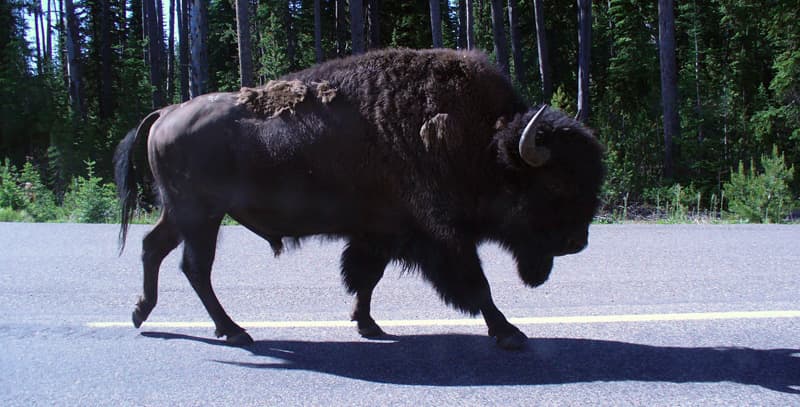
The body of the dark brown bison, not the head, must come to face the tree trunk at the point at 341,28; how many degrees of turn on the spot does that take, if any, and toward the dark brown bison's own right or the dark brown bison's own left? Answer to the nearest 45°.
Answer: approximately 90° to the dark brown bison's own left

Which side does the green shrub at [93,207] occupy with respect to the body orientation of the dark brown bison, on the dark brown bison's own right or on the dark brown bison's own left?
on the dark brown bison's own left

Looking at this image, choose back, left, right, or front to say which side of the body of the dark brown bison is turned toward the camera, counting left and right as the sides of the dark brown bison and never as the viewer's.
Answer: right

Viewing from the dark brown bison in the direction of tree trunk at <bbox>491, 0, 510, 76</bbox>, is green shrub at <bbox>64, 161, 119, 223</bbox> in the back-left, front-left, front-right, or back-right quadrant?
front-left

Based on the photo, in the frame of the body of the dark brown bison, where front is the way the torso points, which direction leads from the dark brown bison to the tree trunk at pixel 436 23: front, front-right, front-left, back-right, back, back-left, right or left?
left

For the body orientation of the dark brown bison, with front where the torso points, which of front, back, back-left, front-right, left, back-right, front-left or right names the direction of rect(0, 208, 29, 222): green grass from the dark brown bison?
back-left

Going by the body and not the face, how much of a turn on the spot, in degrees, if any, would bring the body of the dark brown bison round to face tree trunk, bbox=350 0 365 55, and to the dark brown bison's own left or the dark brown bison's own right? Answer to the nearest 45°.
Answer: approximately 90° to the dark brown bison's own left

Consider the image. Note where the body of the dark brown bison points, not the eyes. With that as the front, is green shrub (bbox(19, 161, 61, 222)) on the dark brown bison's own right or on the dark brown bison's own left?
on the dark brown bison's own left

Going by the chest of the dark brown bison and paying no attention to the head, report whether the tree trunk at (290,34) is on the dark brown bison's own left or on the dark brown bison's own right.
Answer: on the dark brown bison's own left

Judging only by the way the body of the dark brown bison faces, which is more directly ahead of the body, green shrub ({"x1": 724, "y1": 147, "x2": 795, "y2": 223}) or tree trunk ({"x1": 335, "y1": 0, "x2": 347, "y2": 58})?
the green shrub

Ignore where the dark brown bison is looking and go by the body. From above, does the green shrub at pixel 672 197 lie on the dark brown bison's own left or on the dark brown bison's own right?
on the dark brown bison's own left

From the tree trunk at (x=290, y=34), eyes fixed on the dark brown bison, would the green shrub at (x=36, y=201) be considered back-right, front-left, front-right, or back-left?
front-right

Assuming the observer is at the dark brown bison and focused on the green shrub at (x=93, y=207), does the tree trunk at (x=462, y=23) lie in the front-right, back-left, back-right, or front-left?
front-right

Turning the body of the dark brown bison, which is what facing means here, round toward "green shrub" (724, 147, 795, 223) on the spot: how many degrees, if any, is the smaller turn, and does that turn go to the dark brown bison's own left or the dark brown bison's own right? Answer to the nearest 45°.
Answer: approximately 45° to the dark brown bison's own left

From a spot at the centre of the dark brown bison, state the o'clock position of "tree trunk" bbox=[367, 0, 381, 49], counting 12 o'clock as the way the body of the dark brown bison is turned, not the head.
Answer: The tree trunk is roughly at 9 o'clock from the dark brown bison.
